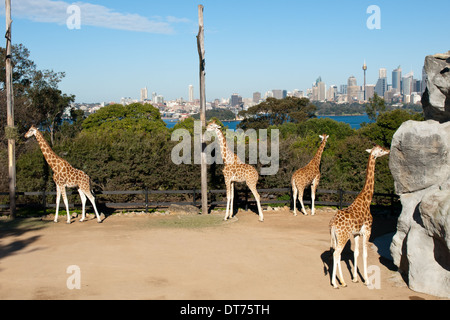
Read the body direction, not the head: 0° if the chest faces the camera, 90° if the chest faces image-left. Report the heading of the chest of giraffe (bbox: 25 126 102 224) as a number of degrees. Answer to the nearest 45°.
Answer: approximately 90°

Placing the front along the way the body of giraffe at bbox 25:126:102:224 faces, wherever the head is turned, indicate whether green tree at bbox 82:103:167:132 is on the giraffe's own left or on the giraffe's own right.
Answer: on the giraffe's own right

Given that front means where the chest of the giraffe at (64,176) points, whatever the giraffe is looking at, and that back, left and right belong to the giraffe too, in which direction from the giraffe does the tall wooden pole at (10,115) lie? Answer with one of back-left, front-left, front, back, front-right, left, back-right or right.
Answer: front-right

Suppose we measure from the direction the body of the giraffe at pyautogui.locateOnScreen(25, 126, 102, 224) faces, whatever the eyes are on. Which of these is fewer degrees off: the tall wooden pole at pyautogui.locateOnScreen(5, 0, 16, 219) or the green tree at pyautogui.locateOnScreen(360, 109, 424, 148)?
the tall wooden pole

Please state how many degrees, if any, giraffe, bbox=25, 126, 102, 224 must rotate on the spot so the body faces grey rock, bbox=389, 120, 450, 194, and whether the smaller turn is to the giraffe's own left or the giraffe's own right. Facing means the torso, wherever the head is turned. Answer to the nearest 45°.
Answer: approximately 135° to the giraffe's own left

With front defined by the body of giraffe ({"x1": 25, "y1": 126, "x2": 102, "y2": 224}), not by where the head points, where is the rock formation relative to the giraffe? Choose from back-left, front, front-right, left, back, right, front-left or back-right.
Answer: back-left
